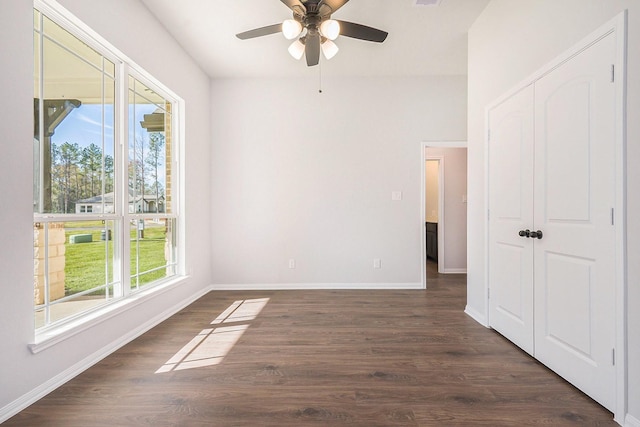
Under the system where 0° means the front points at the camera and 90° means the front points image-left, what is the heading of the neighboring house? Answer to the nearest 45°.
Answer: approximately 0°

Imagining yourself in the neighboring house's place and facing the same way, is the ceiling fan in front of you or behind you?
in front
